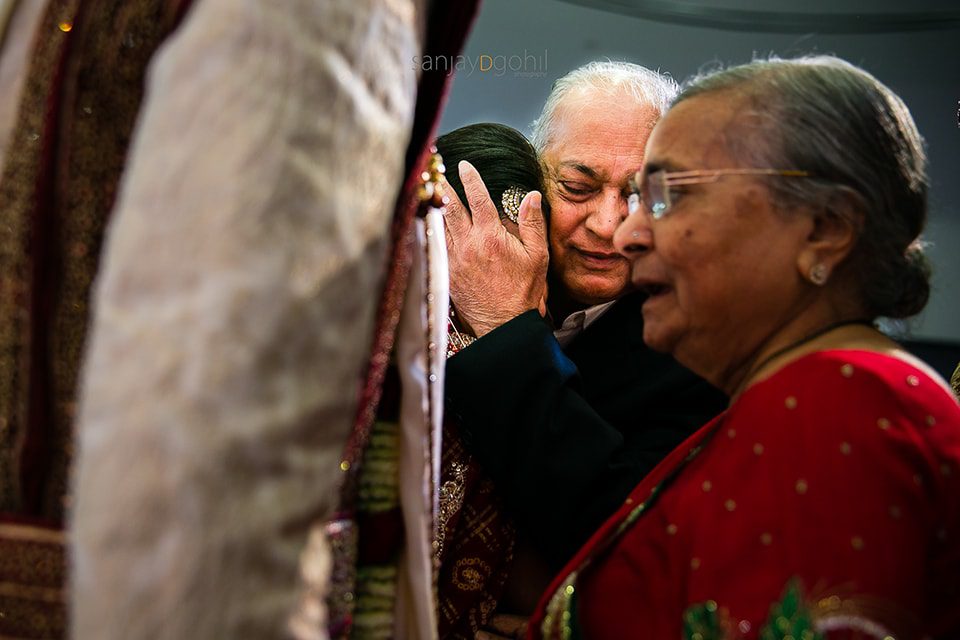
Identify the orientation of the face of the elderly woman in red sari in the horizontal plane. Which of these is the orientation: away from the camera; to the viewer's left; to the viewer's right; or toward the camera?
to the viewer's left

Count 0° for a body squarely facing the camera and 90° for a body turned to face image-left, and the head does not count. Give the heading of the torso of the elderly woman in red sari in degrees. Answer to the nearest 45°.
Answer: approximately 90°

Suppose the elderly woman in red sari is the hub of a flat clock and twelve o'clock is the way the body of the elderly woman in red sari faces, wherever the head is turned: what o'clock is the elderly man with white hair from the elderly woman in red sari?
The elderly man with white hair is roughly at 2 o'clock from the elderly woman in red sari.
